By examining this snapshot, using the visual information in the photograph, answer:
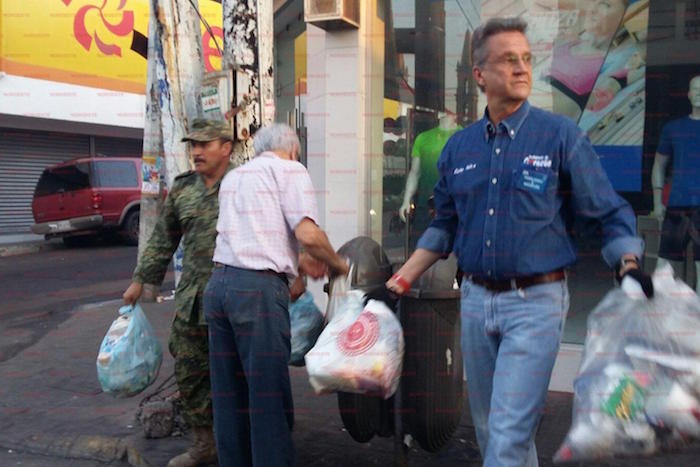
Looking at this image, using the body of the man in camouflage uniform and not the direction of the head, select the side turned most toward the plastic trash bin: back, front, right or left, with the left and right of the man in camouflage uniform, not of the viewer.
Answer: left

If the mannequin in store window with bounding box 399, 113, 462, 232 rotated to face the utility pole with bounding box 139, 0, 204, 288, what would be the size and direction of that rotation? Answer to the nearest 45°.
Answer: approximately 90° to its right

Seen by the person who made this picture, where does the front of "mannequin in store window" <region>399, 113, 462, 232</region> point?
facing the viewer and to the right of the viewer

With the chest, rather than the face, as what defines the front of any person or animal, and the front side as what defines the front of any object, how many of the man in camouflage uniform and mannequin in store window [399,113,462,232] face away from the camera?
0

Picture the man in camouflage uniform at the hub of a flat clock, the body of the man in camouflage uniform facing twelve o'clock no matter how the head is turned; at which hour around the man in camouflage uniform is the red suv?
The red suv is roughly at 4 o'clock from the man in camouflage uniform.
